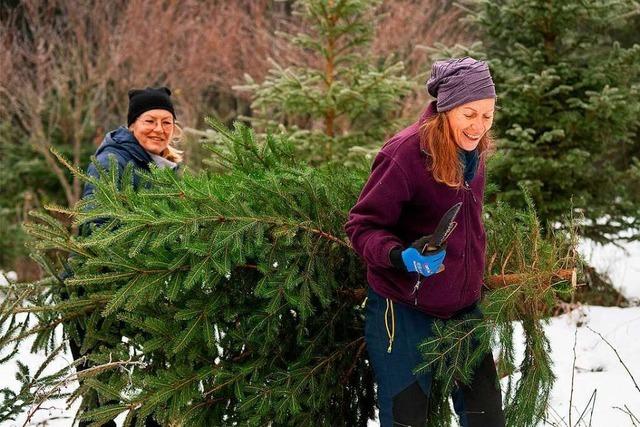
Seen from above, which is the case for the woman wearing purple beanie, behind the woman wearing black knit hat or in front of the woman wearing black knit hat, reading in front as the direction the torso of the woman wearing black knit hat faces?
in front

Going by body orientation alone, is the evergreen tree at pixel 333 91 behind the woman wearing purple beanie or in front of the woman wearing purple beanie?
behind

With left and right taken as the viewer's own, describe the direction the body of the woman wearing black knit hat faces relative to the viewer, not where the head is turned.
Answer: facing the viewer and to the right of the viewer

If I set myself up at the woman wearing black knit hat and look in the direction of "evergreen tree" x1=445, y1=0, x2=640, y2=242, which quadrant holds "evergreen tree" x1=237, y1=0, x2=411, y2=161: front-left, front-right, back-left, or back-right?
front-left

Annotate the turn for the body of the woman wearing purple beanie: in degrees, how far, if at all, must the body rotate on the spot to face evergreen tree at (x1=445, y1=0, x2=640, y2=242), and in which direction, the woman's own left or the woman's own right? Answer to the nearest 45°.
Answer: approximately 135° to the woman's own left

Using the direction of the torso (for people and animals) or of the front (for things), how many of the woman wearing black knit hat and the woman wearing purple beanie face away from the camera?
0

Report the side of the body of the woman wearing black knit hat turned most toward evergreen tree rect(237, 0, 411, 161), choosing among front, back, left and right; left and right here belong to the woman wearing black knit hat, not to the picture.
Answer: left
